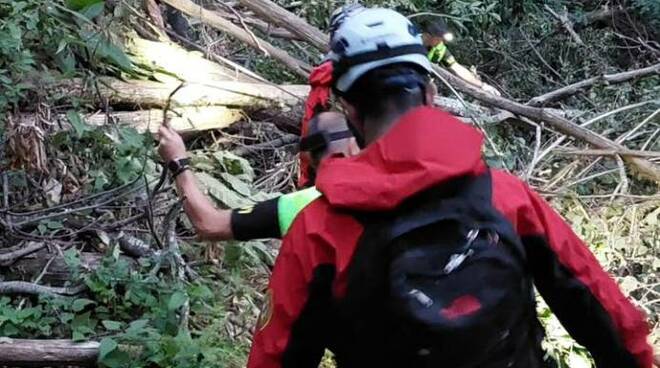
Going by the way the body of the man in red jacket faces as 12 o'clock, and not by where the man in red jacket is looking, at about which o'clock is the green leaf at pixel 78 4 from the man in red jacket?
The green leaf is roughly at 11 o'clock from the man in red jacket.

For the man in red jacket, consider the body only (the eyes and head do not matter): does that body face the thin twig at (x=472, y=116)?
yes

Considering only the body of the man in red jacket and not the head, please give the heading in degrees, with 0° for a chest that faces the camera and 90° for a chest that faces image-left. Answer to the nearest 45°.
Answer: approximately 180°

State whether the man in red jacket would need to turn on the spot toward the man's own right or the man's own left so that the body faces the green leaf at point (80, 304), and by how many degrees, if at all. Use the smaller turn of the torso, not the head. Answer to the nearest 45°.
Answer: approximately 45° to the man's own left
